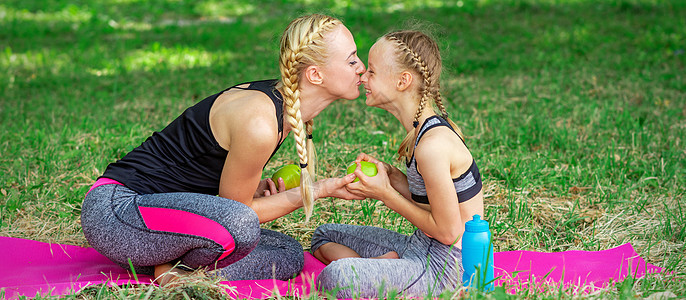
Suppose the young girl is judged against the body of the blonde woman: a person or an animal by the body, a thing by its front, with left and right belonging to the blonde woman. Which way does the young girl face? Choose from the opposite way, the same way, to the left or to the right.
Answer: the opposite way

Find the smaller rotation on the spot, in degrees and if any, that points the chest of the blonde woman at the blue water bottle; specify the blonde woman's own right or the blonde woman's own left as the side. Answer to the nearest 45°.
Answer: approximately 45° to the blonde woman's own right

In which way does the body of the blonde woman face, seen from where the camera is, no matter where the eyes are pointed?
to the viewer's right

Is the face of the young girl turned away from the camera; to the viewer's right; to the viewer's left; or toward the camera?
to the viewer's left

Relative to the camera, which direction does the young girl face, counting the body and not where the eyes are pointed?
to the viewer's left

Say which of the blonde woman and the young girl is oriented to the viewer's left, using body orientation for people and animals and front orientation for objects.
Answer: the young girl

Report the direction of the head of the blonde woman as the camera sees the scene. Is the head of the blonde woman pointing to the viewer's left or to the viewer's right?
to the viewer's right

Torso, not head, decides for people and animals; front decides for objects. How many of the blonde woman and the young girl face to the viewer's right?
1

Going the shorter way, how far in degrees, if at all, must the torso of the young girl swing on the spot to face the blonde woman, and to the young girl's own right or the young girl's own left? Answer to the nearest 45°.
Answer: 0° — they already face them

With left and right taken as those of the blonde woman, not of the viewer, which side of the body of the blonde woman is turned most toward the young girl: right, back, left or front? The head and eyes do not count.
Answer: front
